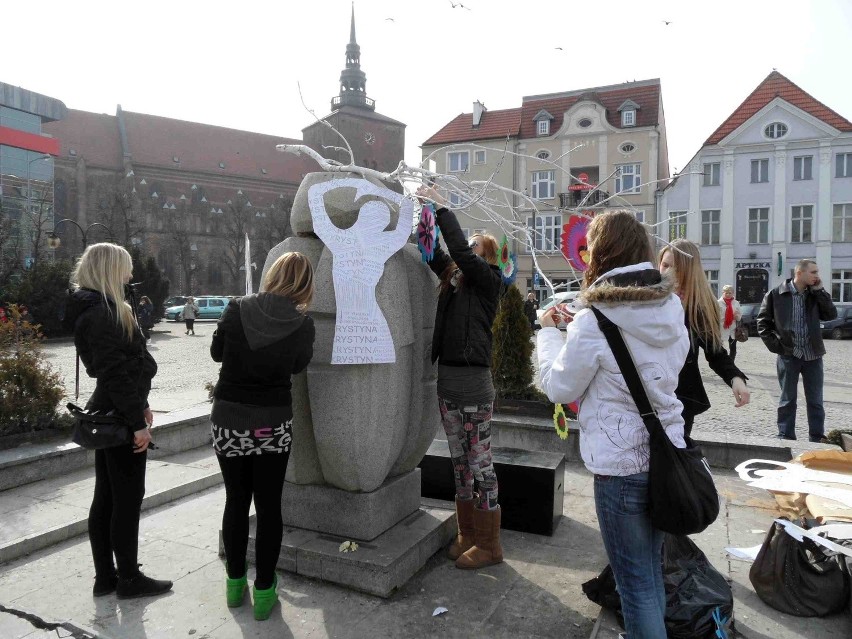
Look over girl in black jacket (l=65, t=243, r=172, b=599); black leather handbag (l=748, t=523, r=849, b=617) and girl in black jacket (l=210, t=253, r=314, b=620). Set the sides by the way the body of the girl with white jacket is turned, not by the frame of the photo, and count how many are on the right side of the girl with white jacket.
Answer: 1

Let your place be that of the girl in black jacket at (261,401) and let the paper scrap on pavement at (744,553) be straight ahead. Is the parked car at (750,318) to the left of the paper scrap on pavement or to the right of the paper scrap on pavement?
left

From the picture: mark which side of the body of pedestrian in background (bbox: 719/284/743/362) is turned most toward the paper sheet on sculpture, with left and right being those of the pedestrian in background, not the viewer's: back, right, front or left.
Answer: front

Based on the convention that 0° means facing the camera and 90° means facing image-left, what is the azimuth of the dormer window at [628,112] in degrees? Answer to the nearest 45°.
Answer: approximately 0°

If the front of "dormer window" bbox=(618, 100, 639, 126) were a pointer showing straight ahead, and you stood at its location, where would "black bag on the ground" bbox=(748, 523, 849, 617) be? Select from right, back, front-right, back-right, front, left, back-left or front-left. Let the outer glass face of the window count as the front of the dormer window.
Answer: front

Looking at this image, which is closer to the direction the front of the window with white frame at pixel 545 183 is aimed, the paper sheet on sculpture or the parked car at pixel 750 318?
the paper sheet on sculpture

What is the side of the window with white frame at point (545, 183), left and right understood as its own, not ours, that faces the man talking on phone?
front

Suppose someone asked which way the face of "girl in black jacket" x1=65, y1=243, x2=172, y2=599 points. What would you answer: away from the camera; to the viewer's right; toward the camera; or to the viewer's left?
to the viewer's right

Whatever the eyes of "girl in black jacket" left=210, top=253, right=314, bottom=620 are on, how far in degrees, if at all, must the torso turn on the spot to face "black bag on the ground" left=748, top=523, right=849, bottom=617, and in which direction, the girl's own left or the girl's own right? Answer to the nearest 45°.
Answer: approximately 90° to the girl's own right

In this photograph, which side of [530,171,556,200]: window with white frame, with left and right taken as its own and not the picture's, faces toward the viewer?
front

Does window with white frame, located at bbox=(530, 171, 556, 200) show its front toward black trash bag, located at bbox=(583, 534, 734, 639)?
yes

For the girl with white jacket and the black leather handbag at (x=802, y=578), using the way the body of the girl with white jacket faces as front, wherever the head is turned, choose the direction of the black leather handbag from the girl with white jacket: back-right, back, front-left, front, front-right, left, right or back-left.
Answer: right

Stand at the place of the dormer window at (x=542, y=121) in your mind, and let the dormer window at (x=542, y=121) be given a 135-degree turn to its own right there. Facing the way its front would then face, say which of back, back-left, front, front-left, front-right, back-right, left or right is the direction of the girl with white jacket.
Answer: back-left

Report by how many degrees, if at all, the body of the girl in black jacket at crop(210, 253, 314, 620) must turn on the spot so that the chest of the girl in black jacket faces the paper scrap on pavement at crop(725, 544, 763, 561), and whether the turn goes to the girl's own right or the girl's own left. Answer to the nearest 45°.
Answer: approximately 90° to the girl's own right

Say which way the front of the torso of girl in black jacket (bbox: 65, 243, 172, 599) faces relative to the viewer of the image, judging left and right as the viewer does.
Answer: facing to the right of the viewer

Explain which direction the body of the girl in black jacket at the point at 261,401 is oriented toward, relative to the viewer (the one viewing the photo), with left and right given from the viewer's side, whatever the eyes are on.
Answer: facing away from the viewer

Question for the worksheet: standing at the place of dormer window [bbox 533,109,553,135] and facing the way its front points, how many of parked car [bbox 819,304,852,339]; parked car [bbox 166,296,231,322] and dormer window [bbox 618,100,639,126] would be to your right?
1
